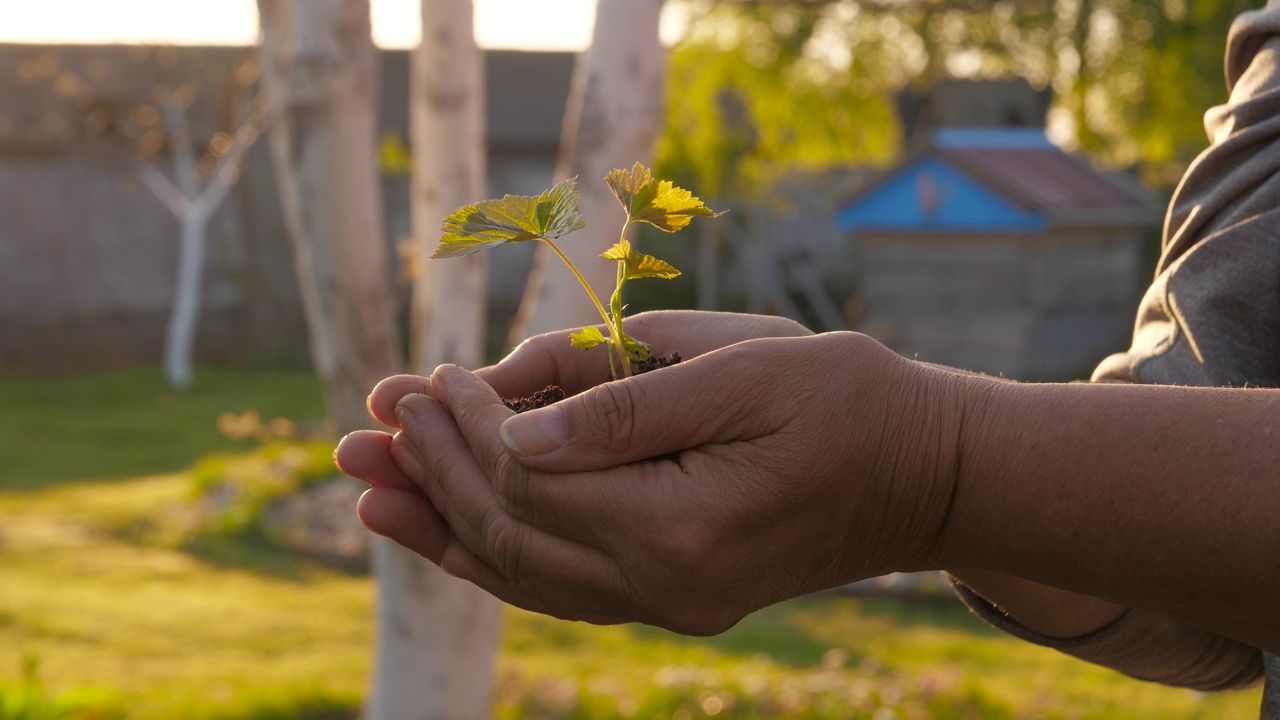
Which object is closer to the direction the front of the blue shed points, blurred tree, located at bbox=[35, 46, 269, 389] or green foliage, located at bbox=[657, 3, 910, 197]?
the blurred tree

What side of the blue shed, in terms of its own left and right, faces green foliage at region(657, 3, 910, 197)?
right

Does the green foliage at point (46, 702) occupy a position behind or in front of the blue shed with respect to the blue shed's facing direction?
in front

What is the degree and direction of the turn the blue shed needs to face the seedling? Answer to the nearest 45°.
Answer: approximately 45° to its left

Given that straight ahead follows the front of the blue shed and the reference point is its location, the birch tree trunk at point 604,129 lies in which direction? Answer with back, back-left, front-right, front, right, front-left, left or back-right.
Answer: front-left

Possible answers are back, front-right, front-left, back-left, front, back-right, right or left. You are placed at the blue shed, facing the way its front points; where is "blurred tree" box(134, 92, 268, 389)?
front-right

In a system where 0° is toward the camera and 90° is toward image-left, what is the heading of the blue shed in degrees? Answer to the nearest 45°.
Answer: approximately 45°

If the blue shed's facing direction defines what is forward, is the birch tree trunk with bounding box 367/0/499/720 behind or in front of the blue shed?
in front

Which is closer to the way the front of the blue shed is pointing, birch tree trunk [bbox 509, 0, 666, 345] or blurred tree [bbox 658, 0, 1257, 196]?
the birch tree trunk
